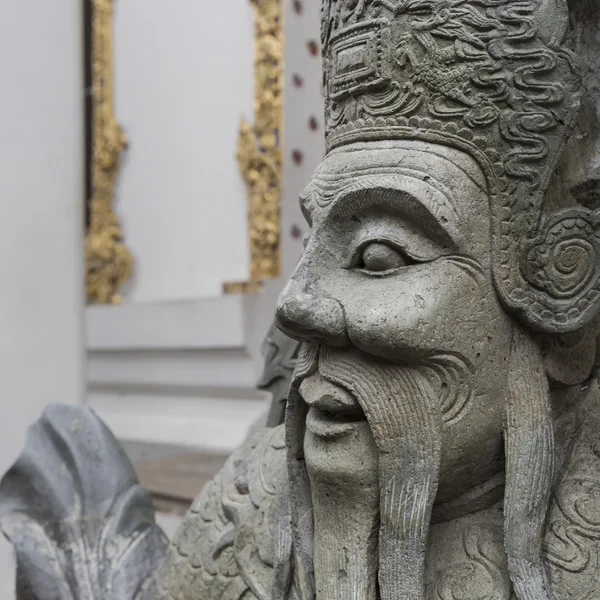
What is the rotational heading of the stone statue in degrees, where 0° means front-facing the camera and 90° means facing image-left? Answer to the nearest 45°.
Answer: approximately 45°

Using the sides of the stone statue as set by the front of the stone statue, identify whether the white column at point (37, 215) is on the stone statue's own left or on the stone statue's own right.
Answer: on the stone statue's own right
